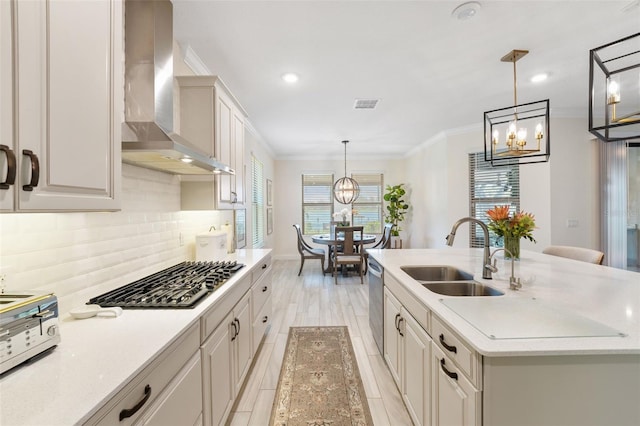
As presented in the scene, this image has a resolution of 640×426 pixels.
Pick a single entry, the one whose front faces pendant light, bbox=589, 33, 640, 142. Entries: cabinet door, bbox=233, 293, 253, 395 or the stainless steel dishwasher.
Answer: the cabinet door

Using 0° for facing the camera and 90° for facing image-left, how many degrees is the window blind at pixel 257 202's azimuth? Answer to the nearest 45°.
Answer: approximately 270°

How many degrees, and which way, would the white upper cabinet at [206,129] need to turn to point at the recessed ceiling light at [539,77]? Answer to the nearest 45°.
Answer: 0° — it already faces it

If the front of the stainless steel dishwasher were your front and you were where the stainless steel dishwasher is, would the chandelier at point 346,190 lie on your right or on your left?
on your right

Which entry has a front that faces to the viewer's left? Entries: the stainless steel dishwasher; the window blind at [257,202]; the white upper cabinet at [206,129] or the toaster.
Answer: the stainless steel dishwasher

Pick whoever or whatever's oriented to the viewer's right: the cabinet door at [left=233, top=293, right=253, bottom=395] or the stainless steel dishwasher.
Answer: the cabinet door

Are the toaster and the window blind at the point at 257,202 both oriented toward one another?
no

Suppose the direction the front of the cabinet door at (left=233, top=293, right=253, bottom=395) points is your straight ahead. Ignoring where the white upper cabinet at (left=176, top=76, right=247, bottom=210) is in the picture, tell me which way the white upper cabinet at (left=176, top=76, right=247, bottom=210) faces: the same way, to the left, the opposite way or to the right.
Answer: the same way

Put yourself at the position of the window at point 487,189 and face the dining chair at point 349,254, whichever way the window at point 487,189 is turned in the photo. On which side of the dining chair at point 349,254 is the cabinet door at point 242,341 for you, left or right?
left

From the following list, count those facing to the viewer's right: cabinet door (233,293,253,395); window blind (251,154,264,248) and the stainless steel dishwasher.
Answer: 2

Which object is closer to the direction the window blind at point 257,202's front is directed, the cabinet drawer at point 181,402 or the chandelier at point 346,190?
the chandelier

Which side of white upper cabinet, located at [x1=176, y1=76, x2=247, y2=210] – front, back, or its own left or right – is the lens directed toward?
right

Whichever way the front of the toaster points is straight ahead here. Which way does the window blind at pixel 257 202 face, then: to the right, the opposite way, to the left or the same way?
the same way

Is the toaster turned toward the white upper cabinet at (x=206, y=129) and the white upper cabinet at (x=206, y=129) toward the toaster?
no

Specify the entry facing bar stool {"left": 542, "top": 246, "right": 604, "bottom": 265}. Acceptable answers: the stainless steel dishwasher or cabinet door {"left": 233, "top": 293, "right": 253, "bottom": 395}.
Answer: the cabinet door

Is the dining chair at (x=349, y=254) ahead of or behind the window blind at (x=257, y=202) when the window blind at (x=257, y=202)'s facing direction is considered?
ahead

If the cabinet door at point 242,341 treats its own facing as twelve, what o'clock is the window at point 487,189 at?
The window is roughly at 11 o'clock from the cabinet door.

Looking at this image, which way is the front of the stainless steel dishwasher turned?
to the viewer's left
